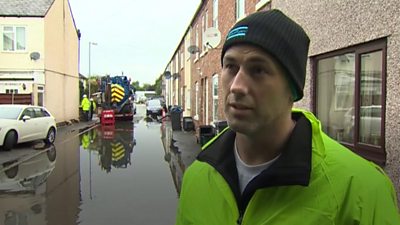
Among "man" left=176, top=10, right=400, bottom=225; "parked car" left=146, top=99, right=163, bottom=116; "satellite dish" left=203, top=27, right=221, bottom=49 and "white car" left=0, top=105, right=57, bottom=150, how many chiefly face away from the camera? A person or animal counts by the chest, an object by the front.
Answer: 0

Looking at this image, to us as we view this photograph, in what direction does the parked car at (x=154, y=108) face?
facing the viewer

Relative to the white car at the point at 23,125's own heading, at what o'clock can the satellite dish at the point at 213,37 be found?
The satellite dish is roughly at 9 o'clock from the white car.

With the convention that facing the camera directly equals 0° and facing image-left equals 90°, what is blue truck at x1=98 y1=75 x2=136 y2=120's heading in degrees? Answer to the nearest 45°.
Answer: approximately 180°

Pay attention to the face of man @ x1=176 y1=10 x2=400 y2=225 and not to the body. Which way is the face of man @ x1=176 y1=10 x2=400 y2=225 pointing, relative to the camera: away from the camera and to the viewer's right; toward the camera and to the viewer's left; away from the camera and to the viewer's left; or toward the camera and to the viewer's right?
toward the camera and to the viewer's left

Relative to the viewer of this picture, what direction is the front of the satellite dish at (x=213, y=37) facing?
facing the viewer and to the left of the viewer

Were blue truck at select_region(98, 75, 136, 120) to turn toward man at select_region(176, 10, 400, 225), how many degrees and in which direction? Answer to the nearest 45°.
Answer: approximately 180°

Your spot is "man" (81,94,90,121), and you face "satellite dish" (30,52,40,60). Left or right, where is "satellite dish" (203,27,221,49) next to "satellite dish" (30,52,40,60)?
left

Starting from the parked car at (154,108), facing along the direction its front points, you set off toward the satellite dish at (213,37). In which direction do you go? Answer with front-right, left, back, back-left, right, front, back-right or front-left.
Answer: front

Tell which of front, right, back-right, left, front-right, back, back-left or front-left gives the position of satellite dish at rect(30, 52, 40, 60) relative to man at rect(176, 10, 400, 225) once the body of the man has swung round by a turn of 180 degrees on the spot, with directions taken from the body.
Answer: left

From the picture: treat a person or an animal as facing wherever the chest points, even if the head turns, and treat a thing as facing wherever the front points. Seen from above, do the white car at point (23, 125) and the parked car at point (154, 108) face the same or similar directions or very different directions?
same or similar directions

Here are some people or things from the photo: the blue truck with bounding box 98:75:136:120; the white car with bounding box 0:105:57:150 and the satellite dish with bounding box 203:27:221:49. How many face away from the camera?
1
